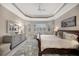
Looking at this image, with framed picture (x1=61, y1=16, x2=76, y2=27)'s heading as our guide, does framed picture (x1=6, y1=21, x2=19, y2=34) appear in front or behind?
in front

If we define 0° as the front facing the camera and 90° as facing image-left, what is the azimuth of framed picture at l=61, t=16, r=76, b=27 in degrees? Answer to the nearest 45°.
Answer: approximately 45°

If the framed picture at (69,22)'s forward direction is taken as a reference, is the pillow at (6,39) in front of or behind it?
in front
